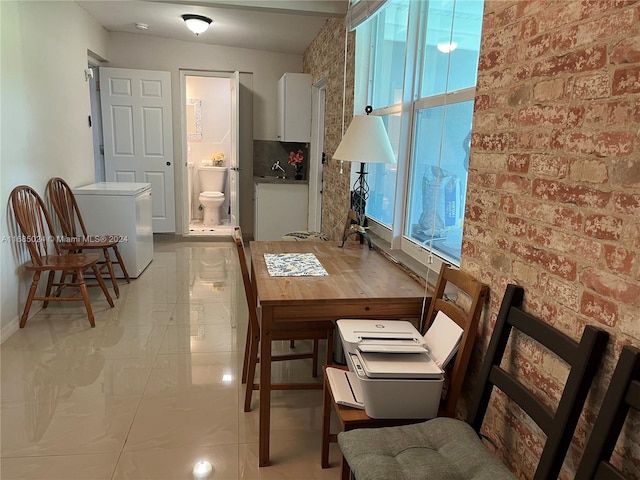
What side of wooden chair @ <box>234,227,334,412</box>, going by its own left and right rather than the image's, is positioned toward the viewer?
right

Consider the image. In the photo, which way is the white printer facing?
to the viewer's left

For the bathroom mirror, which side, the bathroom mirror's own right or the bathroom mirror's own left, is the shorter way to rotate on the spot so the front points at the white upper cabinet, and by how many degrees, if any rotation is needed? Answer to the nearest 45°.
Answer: approximately 45° to the bathroom mirror's own left

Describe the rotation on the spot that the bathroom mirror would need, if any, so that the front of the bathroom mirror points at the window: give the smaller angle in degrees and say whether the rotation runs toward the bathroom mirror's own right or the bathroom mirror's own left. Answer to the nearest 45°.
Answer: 0° — it already faces it

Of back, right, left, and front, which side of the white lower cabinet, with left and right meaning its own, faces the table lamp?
left

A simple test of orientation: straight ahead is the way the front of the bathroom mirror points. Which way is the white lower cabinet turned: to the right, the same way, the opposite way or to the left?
to the right

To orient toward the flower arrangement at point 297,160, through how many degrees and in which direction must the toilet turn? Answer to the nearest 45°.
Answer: approximately 45° to its left

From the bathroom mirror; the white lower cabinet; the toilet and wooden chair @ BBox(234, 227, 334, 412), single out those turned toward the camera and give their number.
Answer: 2

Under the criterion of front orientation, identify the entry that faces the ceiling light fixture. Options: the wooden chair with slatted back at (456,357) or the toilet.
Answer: the toilet

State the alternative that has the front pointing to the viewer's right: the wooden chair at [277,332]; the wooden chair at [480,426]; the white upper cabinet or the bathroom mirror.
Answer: the wooden chair at [277,332]
